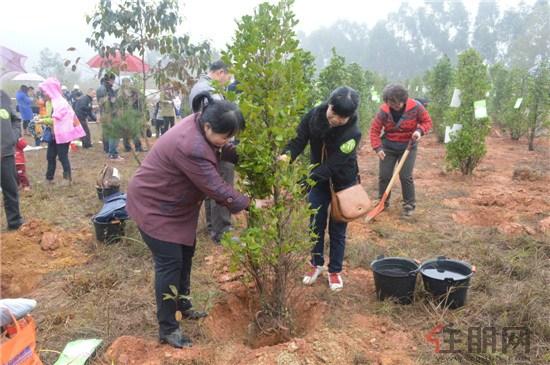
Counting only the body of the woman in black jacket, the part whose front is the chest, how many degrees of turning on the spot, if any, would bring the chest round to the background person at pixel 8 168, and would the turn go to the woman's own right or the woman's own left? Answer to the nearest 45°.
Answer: approximately 45° to the woman's own right

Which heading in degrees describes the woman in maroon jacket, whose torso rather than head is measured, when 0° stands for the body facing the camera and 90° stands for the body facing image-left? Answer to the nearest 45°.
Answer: approximately 270°

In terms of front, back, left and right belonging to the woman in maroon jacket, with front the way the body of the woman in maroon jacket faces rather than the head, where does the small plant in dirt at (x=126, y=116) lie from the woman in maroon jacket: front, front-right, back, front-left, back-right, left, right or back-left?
left

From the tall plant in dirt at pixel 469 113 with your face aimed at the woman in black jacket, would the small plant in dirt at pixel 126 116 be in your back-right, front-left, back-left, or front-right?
front-right

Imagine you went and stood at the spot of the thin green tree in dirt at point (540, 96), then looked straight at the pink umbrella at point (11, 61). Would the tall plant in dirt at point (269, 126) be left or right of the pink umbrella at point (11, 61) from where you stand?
left

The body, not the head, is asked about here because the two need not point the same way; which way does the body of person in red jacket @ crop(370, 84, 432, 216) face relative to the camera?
toward the camera

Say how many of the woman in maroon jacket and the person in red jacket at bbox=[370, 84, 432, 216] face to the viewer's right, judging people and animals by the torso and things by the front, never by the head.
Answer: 1
